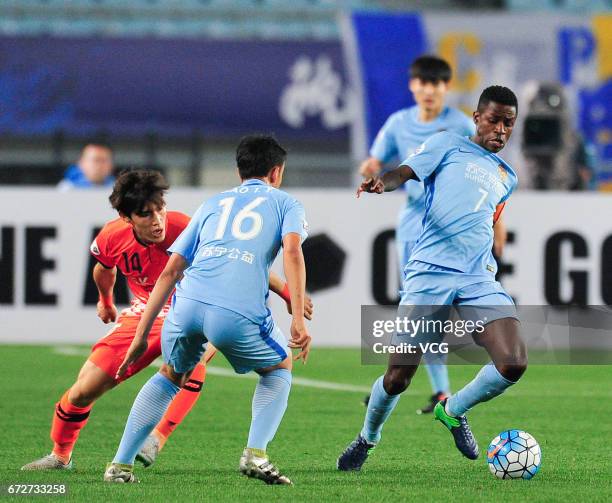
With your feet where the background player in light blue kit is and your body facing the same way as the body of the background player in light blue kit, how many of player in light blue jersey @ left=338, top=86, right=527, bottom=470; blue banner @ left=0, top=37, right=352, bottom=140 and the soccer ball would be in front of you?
2

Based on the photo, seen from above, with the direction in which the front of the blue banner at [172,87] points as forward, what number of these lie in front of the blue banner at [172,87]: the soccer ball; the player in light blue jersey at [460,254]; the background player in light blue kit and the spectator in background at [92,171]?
4

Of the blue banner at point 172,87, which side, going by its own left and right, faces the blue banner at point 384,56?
left

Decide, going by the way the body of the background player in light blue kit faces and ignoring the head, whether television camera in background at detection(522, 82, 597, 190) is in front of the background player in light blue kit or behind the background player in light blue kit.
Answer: behind

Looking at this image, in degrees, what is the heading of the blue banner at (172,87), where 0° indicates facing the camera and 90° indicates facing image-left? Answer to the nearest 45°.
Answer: approximately 0°

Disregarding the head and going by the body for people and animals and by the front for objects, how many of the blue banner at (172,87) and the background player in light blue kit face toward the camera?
2

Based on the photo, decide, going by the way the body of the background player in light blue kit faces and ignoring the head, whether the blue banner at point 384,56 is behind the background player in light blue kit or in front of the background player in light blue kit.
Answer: behind

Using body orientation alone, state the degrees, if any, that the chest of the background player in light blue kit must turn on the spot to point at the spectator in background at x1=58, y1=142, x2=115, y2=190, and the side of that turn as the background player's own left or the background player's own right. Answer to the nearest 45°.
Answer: approximately 135° to the background player's own right

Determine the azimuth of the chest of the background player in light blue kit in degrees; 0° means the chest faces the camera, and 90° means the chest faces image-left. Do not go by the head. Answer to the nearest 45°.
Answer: approximately 0°

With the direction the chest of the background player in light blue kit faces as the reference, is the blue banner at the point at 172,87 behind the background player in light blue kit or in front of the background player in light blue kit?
behind

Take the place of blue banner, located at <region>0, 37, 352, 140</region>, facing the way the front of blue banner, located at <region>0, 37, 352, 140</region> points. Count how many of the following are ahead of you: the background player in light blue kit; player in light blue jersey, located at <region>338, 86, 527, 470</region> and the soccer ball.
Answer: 3
